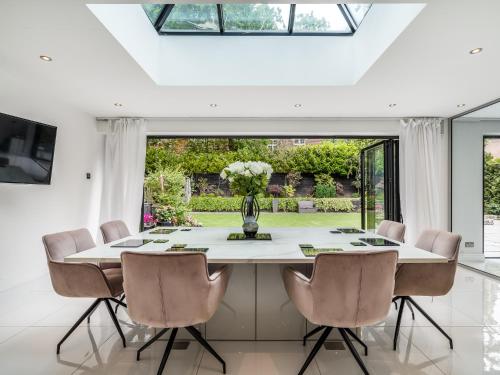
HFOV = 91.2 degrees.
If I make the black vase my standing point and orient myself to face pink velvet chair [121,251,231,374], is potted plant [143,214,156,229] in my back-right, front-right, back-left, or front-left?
back-right

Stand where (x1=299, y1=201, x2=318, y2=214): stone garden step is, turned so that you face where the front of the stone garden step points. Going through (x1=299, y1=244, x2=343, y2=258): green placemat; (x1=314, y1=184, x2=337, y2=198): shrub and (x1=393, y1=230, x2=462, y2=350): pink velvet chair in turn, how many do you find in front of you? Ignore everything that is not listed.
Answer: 2

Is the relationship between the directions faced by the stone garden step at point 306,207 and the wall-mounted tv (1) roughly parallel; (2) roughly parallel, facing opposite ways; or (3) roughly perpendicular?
roughly perpendicular

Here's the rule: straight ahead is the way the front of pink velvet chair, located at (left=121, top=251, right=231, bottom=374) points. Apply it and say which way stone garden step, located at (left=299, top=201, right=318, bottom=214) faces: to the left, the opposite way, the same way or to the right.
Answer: the opposite way

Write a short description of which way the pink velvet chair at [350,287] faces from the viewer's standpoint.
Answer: facing away from the viewer and to the left of the viewer

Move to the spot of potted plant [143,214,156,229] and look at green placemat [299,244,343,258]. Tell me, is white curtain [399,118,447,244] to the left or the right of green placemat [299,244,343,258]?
left

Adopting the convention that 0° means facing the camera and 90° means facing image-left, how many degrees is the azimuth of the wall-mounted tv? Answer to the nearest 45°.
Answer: approximately 315°

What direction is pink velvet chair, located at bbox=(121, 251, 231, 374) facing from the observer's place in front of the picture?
facing away from the viewer and to the right of the viewer

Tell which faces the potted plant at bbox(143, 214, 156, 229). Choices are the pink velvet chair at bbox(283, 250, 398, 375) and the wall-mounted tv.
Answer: the pink velvet chair

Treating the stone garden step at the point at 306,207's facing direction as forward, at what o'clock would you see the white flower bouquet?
The white flower bouquet is roughly at 12 o'clock from the stone garden step.

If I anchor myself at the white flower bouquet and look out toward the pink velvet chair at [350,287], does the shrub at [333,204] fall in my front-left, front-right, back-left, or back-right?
back-left
